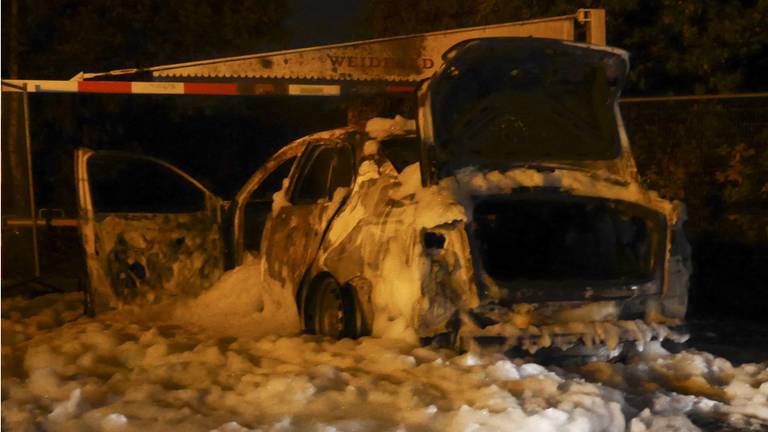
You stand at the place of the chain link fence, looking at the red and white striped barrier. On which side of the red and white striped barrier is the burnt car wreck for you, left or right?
left

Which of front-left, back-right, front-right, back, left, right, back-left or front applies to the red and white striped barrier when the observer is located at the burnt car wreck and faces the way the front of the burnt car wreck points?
front

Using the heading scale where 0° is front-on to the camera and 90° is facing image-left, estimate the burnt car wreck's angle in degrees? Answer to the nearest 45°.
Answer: approximately 135°

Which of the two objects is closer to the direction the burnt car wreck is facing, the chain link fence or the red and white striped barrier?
the red and white striped barrier
